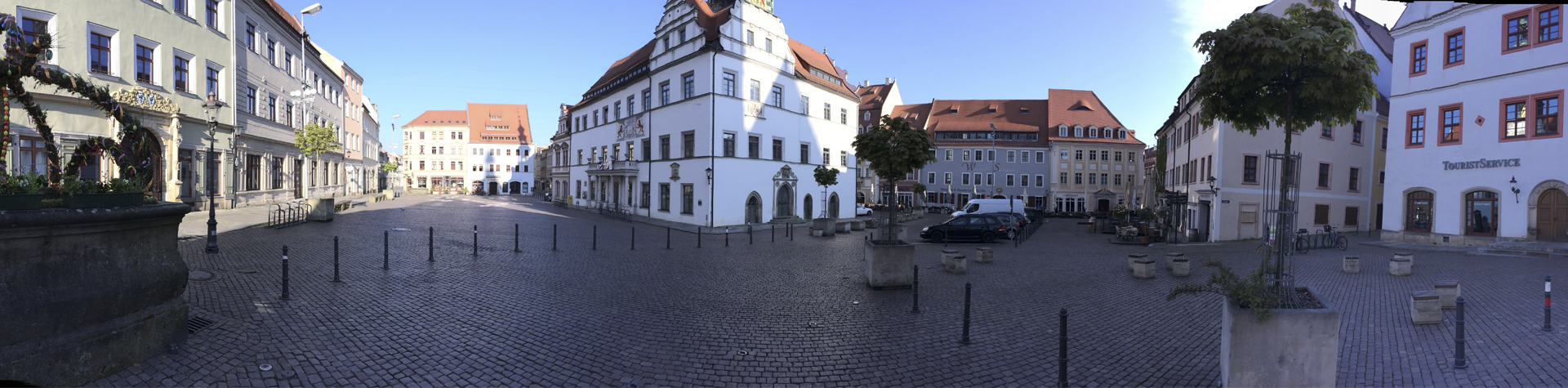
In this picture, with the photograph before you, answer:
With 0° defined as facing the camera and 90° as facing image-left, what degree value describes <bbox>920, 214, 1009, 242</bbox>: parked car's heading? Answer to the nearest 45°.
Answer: approximately 90°

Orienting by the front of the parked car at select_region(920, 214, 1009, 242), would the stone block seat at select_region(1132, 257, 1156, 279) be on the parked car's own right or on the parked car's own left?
on the parked car's own left

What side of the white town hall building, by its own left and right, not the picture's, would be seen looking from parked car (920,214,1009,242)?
left

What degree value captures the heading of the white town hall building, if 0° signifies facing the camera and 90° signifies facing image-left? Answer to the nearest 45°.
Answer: approximately 45°

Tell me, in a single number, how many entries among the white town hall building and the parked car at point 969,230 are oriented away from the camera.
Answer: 0

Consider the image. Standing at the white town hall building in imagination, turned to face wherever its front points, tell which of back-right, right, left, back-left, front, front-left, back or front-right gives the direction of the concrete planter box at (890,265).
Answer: front-left

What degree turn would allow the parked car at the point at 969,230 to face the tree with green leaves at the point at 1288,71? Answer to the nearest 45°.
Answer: approximately 90° to its left

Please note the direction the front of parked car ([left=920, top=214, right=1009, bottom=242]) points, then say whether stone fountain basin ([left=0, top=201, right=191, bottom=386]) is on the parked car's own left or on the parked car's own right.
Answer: on the parked car's own left

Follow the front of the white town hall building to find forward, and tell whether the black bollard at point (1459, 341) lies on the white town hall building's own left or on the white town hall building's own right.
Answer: on the white town hall building's own left

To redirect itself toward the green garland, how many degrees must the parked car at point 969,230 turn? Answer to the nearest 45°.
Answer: approximately 45° to its left

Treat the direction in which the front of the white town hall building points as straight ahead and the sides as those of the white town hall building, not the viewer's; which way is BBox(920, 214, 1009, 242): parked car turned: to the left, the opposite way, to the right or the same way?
to the right

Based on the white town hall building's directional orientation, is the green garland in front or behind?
in front
